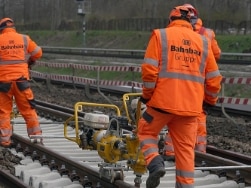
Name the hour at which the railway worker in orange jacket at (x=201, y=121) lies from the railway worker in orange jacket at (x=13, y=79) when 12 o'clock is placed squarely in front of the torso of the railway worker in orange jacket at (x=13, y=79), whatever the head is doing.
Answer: the railway worker in orange jacket at (x=201, y=121) is roughly at 4 o'clock from the railway worker in orange jacket at (x=13, y=79).

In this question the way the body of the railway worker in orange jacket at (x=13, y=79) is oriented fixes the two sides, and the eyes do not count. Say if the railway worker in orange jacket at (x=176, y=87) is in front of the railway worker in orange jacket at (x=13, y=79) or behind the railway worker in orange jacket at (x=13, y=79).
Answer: behind

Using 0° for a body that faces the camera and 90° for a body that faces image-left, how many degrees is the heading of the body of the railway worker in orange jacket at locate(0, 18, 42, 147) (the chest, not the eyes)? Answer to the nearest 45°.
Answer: approximately 180°
